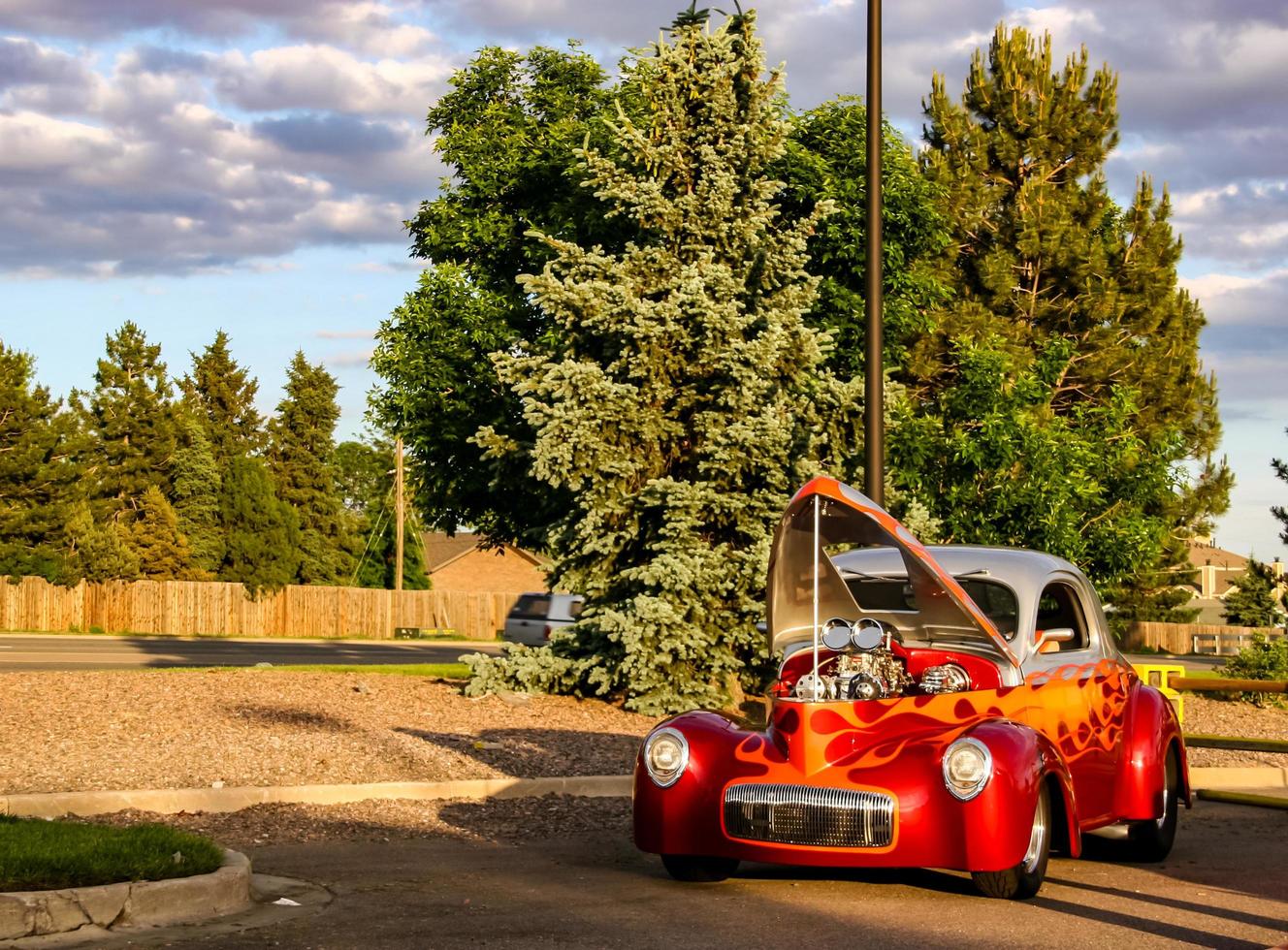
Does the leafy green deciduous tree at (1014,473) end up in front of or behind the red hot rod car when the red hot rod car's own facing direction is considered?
behind

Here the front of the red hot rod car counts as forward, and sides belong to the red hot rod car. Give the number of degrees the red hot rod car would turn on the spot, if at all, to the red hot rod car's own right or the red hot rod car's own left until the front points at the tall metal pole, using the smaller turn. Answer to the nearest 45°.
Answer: approximately 135° to the red hot rod car's own right

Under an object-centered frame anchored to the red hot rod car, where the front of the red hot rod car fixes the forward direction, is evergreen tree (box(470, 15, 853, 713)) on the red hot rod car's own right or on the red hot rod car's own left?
on the red hot rod car's own right

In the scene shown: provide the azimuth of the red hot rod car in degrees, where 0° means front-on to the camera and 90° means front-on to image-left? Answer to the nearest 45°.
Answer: approximately 45°

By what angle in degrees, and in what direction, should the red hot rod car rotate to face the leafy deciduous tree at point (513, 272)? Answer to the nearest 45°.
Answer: approximately 135° to its right

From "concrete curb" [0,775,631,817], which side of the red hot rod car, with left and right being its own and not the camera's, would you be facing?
right

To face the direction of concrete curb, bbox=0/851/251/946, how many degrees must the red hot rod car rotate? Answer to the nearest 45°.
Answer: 0° — it already faces it

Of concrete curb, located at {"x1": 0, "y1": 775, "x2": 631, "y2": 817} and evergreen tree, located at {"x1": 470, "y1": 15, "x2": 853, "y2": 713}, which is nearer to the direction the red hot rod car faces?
the concrete curb

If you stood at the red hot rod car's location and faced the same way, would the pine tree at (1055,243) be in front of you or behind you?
behind
